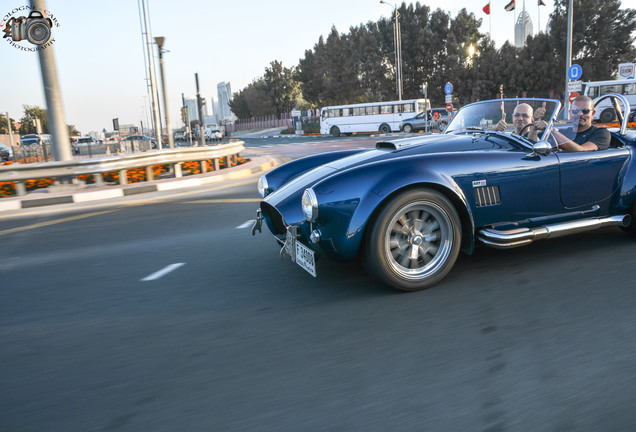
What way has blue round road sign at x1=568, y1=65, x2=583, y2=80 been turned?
toward the camera

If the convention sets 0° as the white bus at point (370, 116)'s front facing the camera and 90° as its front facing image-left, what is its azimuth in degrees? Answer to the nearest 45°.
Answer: approximately 90°

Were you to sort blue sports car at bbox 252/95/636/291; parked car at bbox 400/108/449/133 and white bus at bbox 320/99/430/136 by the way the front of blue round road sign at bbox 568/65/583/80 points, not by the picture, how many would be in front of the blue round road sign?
1

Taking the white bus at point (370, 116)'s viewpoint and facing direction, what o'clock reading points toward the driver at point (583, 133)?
The driver is roughly at 9 o'clock from the white bus.

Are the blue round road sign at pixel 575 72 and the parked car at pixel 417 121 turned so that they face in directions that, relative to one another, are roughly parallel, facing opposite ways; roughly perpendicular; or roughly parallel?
roughly perpendicular

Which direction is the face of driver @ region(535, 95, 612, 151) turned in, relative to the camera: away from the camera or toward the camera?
toward the camera

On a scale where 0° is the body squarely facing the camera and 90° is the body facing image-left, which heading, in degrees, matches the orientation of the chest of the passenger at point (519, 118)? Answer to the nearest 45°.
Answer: approximately 45°

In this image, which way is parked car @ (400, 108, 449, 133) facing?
to the viewer's left

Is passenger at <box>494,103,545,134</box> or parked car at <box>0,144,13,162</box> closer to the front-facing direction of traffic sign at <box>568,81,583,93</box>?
the passenger

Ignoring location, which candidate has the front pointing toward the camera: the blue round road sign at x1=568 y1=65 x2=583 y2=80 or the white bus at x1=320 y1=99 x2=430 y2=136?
the blue round road sign

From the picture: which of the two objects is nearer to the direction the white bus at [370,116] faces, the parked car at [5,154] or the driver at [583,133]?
the parked car

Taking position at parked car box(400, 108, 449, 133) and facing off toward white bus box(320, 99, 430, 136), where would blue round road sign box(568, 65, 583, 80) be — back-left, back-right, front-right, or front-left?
back-left

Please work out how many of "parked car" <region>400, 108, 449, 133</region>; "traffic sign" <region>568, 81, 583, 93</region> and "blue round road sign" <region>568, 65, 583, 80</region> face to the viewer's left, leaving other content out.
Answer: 1

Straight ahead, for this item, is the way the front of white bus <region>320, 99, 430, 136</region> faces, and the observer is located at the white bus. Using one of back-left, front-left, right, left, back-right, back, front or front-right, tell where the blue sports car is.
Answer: left

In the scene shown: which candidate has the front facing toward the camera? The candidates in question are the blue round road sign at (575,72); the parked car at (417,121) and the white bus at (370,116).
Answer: the blue round road sign

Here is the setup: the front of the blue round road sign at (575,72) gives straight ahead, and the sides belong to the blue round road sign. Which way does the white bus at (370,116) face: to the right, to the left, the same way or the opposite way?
to the right
